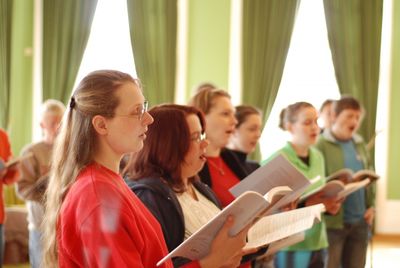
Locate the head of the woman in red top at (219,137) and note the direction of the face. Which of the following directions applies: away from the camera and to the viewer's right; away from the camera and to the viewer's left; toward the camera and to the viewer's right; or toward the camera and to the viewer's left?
toward the camera and to the viewer's right

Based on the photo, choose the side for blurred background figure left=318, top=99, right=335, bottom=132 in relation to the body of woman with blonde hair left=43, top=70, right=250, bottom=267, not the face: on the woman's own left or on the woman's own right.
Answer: on the woman's own left

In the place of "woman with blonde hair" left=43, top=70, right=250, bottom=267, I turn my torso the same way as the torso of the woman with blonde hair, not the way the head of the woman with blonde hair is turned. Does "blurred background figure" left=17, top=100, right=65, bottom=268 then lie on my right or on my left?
on my left

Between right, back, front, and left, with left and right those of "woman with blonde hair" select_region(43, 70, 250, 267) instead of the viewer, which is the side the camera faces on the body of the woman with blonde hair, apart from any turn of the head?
right

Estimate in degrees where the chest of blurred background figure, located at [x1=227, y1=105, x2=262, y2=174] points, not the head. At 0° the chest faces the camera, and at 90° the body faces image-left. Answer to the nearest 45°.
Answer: approximately 315°

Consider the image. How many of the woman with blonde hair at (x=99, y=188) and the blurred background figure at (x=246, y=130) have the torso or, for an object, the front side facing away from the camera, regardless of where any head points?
0

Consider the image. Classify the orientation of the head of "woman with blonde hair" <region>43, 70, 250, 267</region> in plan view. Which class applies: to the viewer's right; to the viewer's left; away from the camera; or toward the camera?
to the viewer's right
